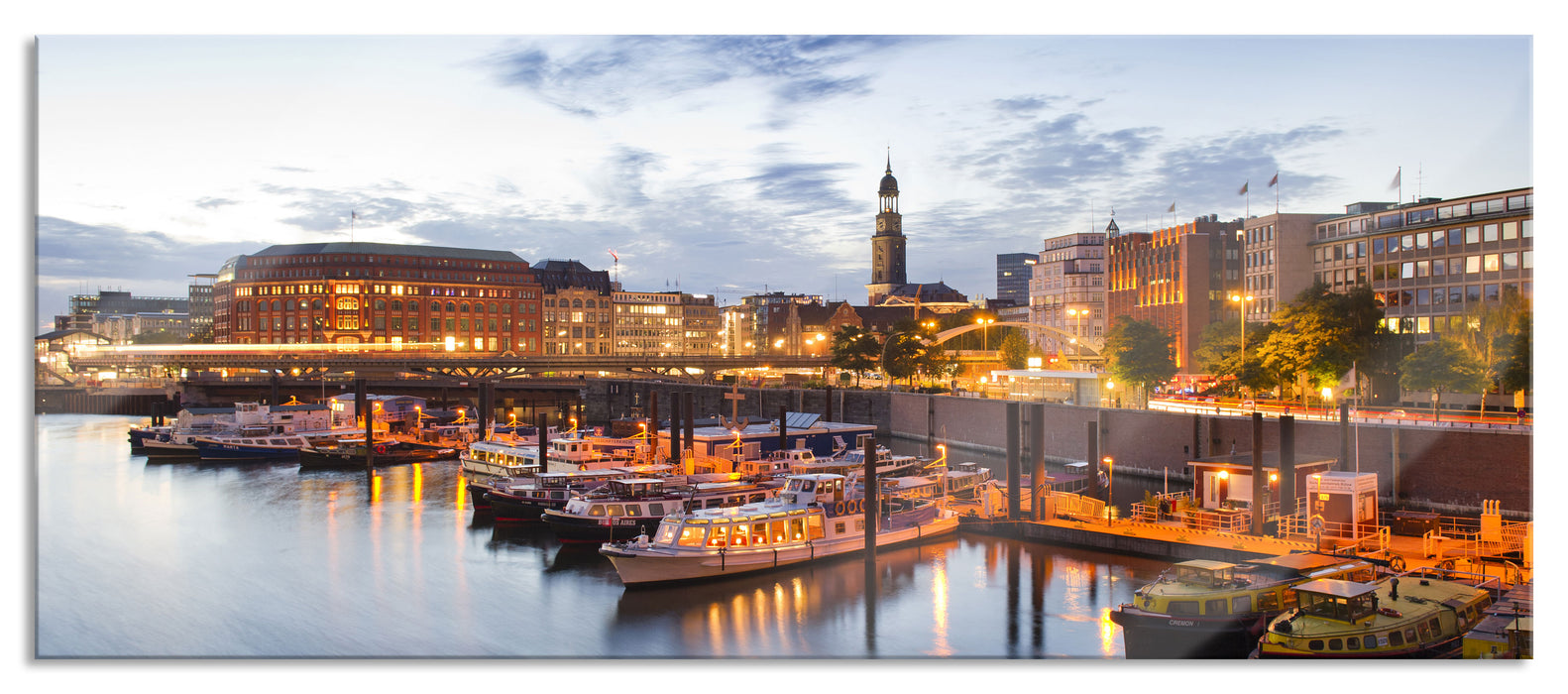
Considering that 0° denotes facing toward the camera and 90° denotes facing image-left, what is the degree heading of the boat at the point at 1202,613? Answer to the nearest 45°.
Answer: approximately 45°

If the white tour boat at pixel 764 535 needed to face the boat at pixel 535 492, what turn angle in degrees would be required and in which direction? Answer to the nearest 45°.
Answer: approximately 90° to its right

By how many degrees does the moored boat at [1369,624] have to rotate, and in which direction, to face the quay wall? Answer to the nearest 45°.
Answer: approximately 135° to its right

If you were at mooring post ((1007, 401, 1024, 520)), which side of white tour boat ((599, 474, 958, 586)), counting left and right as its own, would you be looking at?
back

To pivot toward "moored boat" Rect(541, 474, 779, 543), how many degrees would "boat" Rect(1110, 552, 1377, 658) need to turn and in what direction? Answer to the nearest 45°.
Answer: approximately 90° to its right
